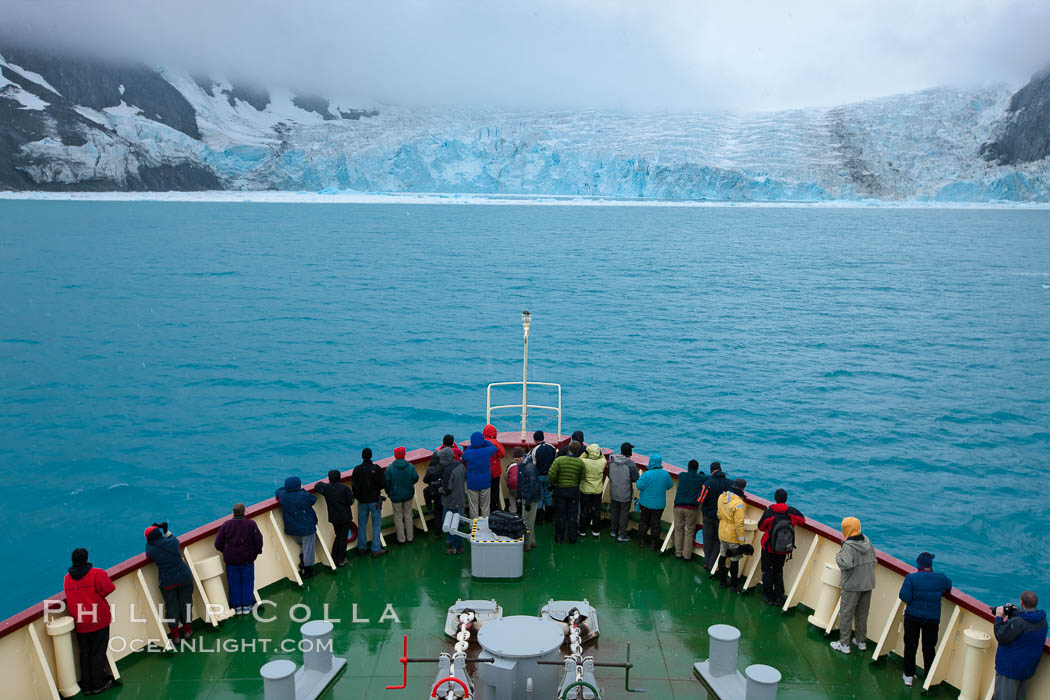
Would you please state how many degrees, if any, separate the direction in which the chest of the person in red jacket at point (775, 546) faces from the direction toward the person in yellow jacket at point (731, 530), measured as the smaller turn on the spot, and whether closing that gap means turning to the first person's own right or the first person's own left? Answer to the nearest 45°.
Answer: approximately 90° to the first person's own left

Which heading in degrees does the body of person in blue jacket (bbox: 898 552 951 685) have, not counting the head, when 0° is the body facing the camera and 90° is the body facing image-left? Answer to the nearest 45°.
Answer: approximately 180°

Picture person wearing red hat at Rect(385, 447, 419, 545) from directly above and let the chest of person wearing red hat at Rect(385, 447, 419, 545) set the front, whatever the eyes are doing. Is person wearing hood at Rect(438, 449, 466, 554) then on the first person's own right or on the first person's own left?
on the first person's own right

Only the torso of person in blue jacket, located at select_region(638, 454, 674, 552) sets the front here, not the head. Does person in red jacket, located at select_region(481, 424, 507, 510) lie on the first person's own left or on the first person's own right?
on the first person's own left

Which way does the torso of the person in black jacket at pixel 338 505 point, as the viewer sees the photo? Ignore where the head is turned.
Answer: away from the camera

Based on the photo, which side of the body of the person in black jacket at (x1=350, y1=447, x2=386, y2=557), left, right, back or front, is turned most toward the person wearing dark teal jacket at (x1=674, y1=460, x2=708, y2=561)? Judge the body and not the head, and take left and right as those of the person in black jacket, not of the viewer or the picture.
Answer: right

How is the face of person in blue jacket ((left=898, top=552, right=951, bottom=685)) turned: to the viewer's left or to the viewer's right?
to the viewer's right

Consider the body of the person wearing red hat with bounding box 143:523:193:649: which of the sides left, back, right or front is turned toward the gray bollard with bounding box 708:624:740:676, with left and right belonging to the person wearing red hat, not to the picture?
back

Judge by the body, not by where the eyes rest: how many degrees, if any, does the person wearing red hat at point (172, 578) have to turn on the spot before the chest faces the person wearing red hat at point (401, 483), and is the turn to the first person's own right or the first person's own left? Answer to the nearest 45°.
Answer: approximately 135° to the first person's own right

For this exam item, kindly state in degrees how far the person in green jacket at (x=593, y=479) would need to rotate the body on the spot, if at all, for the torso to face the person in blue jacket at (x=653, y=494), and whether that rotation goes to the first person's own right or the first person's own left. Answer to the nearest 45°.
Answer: approximately 90° to the first person's own right

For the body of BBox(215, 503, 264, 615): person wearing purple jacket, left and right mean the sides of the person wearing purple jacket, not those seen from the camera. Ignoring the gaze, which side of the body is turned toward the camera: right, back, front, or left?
back

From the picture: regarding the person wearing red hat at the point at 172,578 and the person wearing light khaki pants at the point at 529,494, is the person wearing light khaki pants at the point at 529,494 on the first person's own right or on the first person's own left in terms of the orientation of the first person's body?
on the first person's own right

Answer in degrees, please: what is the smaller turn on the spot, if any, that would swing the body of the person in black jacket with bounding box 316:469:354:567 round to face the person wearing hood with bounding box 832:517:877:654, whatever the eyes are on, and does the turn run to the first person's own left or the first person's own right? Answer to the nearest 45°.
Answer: approximately 135° to the first person's own right

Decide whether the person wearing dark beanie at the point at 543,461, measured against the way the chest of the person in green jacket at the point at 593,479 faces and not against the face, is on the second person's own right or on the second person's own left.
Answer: on the second person's own left

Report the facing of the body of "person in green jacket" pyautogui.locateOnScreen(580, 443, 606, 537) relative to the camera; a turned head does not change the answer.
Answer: away from the camera

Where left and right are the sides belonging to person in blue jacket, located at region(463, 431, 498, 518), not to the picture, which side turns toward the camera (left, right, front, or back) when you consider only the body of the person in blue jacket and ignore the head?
back

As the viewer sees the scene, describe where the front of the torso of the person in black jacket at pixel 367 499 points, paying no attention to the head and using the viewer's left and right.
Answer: facing away from the viewer

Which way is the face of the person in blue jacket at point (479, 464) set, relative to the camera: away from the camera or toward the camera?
away from the camera
